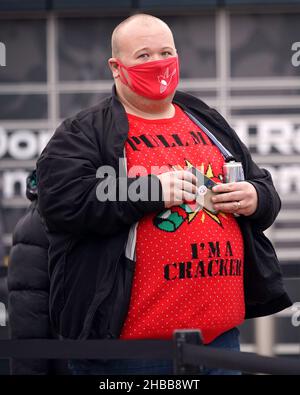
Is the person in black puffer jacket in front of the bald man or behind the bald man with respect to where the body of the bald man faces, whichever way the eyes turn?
behind

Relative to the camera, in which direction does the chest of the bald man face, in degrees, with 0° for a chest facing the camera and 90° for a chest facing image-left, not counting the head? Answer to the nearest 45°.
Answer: approximately 315°
